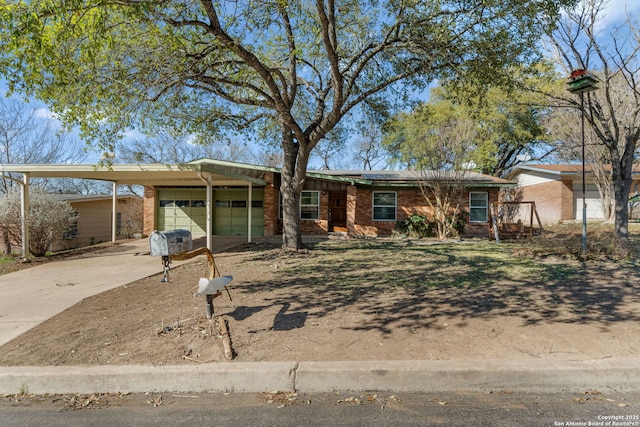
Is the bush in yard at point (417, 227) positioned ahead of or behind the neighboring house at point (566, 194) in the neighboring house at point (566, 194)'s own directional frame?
ahead

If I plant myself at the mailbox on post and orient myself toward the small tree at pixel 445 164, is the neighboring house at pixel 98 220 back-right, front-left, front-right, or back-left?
front-left

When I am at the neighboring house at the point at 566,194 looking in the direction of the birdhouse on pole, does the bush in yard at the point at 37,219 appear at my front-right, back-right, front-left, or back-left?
front-right

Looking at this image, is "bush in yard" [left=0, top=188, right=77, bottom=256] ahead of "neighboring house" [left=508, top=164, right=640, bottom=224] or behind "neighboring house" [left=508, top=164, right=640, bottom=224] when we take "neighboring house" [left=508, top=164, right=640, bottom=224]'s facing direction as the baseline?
ahead

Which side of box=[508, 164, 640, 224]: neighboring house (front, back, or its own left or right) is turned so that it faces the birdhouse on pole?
front

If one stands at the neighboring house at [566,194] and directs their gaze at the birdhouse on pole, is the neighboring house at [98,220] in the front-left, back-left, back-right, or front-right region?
front-right

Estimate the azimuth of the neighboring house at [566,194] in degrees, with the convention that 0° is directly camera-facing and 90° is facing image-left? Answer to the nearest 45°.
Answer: approximately 0°

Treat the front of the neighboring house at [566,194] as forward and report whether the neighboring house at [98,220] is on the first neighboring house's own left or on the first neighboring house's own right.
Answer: on the first neighboring house's own right

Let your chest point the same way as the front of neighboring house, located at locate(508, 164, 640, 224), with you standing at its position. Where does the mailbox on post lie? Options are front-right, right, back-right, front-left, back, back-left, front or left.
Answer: front
